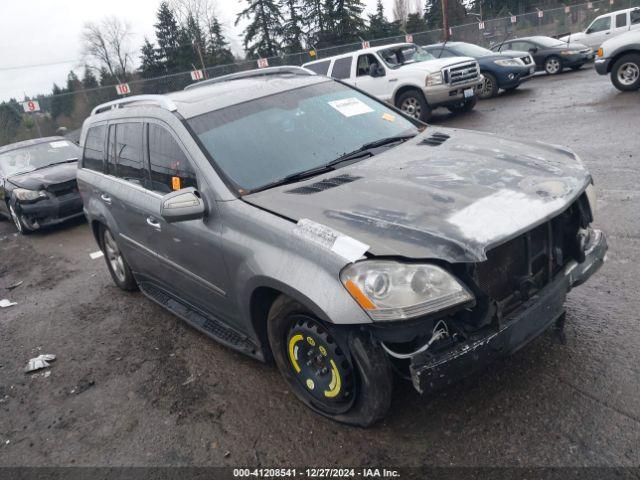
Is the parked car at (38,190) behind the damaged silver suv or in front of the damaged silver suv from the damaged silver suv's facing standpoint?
behind

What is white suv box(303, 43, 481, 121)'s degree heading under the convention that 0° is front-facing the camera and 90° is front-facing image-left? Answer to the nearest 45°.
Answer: approximately 315°

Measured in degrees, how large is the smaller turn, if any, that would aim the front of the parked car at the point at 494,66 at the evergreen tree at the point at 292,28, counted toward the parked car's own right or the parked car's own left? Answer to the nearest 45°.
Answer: approximately 180°

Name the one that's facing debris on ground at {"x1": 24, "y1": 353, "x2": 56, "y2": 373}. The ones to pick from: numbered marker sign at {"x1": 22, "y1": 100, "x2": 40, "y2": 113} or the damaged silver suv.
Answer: the numbered marker sign

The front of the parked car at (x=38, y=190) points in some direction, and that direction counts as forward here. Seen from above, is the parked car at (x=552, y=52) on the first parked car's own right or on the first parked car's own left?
on the first parked car's own left

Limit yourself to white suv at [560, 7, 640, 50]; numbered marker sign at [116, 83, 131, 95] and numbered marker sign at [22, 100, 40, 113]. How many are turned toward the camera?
2

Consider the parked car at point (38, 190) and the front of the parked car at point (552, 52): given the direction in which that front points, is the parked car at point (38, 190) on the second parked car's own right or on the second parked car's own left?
on the second parked car's own right

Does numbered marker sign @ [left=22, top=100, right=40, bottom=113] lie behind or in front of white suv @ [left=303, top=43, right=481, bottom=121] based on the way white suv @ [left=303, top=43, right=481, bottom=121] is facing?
behind

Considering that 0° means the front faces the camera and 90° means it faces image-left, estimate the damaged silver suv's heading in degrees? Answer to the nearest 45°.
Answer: approximately 315°

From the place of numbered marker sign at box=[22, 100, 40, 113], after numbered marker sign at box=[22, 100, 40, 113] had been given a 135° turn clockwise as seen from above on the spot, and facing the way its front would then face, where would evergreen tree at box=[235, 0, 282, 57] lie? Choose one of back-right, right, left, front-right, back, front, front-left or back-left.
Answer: right

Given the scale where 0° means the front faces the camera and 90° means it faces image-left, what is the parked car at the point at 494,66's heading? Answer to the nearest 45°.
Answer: approximately 315°
